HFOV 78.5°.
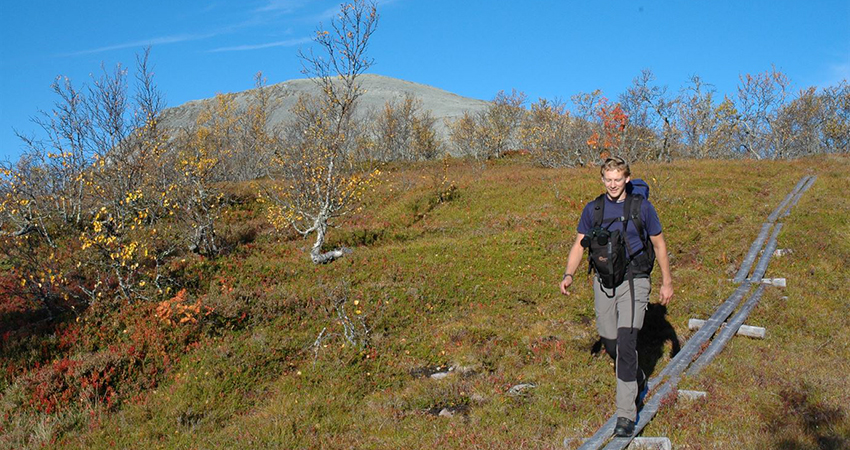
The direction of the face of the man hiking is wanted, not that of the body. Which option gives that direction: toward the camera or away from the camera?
toward the camera

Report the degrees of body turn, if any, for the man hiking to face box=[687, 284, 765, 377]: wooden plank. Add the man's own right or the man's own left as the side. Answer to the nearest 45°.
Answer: approximately 135° to the man's own left

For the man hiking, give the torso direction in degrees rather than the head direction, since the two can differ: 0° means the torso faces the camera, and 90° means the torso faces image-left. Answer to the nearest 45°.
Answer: approximately 0°
